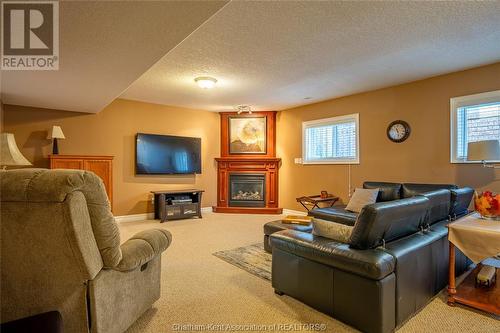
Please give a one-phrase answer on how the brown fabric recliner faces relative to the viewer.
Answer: facing away from the viewer and to the right of the viewer

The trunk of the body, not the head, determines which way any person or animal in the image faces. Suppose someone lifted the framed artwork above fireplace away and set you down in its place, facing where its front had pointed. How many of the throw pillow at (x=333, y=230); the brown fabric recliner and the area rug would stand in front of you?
3

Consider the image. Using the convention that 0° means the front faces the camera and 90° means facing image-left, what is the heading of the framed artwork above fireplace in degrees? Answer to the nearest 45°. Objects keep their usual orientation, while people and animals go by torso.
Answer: approximately 0°

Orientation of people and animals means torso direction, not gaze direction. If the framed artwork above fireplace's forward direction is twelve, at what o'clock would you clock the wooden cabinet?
The wooden cabinet is roughly at 2 o'clock from the framed artwork above fireplace.

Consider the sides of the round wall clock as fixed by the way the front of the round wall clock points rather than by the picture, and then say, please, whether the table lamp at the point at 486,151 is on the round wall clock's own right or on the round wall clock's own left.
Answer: on the round wall clock's own left

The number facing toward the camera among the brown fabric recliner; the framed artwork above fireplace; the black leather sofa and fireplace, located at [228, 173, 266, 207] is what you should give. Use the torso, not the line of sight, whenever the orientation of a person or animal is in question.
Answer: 2

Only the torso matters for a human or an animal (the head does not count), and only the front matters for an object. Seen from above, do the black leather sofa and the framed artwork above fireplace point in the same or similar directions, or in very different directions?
very different directions

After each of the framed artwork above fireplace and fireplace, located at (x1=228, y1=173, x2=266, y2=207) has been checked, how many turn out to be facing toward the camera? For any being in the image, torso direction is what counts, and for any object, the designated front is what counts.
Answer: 2

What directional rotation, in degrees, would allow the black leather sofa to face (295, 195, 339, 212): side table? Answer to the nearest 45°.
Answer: approximately 45° to its right

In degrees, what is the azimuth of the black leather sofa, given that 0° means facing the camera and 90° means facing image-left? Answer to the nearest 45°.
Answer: approximately 135°
